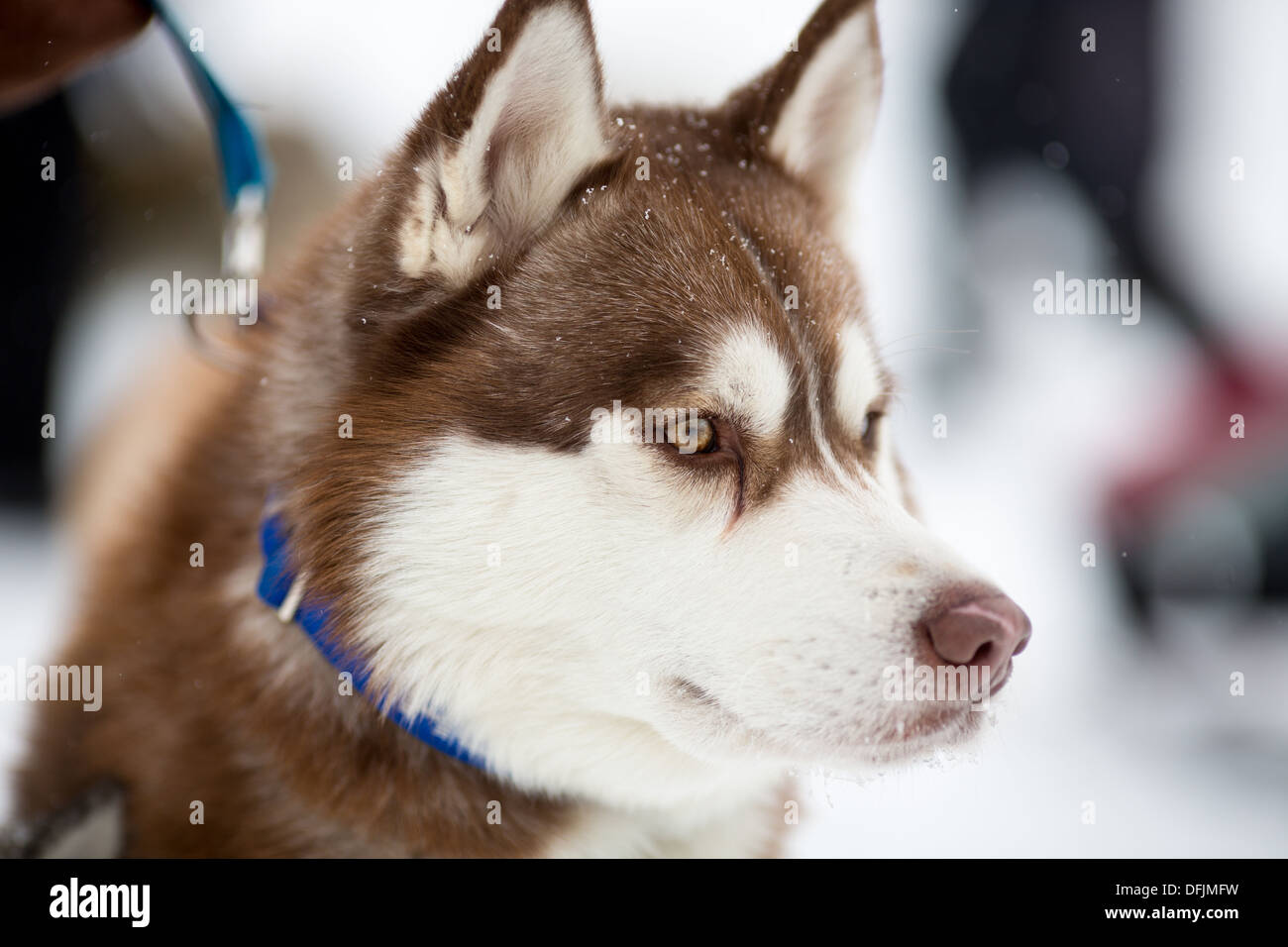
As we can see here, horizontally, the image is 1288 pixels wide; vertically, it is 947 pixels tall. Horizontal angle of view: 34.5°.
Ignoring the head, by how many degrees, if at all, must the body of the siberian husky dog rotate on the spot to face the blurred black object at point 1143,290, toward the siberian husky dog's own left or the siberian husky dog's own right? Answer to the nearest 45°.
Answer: approximately 90° to the siberian husky dog's own left

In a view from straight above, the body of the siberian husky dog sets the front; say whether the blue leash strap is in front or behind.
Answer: behind

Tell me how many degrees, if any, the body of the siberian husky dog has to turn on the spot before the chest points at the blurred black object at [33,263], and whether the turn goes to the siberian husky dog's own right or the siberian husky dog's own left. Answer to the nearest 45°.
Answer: approximately 180°

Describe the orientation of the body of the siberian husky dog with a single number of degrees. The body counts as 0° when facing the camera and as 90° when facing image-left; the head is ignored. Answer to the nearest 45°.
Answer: approximately 315°
